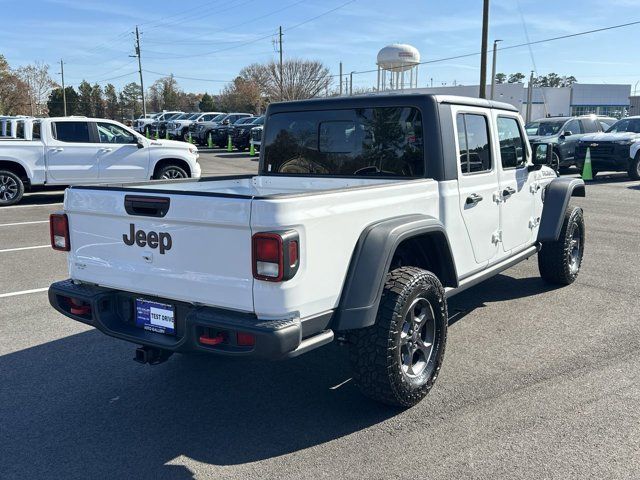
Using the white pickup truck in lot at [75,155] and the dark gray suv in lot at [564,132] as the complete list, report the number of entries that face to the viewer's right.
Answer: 1

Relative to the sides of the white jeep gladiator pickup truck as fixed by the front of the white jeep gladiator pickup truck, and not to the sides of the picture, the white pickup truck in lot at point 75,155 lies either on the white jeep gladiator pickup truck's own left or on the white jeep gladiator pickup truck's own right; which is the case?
on the white jeep gladiator pickup truck's own left

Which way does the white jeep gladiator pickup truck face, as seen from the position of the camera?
facing away from the viewer and to the right of the viewer

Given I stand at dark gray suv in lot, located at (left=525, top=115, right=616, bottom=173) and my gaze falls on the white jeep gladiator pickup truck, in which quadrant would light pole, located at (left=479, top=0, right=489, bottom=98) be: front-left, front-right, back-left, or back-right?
back-right

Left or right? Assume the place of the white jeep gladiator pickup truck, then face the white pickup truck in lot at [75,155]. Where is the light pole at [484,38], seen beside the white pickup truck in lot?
right

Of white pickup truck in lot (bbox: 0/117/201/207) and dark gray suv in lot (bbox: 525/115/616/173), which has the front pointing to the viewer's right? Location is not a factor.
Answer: the white pickup truck in lot

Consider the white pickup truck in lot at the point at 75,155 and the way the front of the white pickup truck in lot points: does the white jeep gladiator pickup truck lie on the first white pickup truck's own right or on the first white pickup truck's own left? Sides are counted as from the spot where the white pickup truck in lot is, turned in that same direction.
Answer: on the first white pickup truck's own right

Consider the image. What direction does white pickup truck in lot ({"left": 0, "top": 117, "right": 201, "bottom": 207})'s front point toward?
to the viewer's right

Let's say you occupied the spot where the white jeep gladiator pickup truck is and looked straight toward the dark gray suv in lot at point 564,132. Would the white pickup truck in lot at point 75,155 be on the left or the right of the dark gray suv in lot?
left

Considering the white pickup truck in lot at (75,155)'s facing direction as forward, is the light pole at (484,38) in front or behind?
in front

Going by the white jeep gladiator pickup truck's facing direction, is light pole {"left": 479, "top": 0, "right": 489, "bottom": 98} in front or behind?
in front

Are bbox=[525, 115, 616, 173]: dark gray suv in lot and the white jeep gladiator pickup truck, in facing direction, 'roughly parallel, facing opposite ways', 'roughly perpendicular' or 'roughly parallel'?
roughly parallel, facing opposite ways

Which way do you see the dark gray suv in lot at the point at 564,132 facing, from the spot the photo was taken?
facing the viewer and to the left of the viewer
